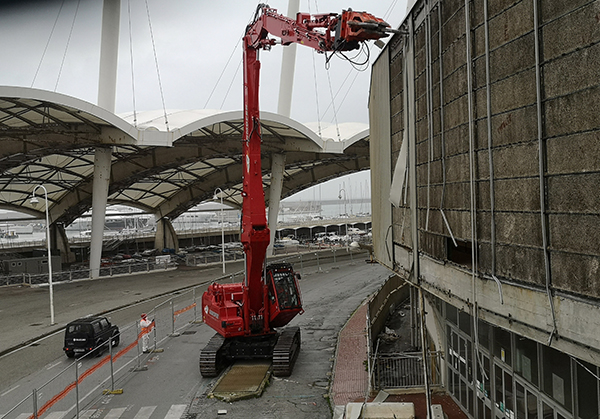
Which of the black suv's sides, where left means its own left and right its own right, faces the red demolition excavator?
right

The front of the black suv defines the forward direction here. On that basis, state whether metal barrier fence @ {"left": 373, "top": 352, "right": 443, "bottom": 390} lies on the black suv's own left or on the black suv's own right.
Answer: on the black suv's own right

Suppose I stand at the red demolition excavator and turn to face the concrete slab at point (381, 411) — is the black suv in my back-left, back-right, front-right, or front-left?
back-right

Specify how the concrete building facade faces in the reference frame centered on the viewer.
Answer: facing the viewer and to the left of the viewer

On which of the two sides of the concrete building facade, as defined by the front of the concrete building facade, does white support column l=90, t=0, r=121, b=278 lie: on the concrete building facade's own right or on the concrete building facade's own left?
on the concrete building facade's own right
